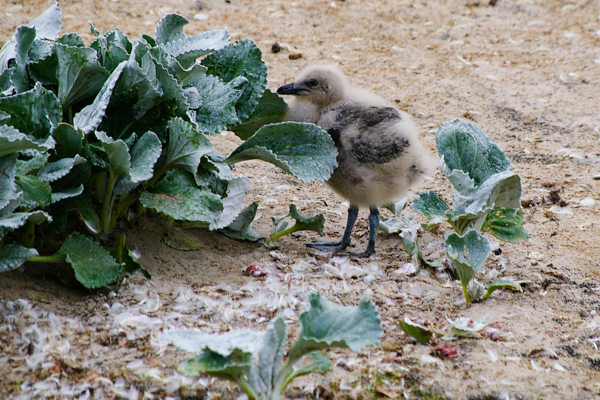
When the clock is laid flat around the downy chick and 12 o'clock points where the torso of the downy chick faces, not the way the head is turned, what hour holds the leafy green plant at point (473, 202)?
The leafy green plant is roughly at 7 o'clock from the downy chick.

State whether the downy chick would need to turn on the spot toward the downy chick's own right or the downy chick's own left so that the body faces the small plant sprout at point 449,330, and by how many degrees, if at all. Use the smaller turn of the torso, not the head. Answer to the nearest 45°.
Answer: approximately 90° to the downy chick's own left

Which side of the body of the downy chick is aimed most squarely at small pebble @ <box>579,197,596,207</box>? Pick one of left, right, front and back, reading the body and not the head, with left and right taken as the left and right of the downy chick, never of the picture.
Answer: back

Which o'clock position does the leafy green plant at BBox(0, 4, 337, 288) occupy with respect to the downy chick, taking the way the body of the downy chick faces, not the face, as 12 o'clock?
The leafy green plant is roughly at 11 o'clock from the downy chick.

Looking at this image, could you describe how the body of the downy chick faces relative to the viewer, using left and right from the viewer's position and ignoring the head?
facing to the left of the viewer

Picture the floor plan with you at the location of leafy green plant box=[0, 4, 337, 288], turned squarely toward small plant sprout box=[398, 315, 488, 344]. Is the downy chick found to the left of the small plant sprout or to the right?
left

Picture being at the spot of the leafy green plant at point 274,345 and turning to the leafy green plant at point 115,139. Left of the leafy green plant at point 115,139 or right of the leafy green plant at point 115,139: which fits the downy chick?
right

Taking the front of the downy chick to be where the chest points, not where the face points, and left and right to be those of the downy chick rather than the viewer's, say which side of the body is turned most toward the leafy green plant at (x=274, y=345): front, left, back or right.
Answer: left
